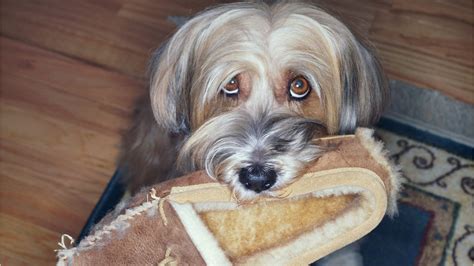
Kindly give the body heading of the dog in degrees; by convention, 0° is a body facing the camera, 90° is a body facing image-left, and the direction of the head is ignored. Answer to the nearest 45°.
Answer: approximately 0°
